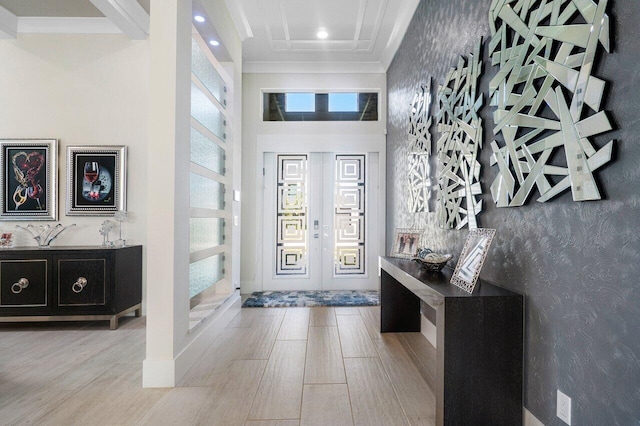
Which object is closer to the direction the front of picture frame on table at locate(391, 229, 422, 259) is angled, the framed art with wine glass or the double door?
the framed art with wine glass

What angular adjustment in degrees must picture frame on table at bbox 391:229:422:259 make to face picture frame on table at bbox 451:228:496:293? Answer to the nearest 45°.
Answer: approximately 45° to its left

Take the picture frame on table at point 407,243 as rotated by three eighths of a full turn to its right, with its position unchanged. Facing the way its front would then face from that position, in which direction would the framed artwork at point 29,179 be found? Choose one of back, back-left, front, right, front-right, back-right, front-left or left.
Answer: left

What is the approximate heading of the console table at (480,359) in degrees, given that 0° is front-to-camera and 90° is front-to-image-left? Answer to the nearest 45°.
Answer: approximately 90°

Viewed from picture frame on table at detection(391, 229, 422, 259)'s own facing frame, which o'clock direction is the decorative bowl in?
The decorative bowl is roughly at 10 o'clock from the picture frame on table.

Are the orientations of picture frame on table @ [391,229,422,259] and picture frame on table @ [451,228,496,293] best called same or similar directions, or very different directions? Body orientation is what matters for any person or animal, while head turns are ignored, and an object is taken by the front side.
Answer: same or similar directions

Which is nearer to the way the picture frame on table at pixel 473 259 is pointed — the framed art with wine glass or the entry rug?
the framed art with wine glass

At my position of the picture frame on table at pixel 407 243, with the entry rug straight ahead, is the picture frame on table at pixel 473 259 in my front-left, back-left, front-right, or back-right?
back-left

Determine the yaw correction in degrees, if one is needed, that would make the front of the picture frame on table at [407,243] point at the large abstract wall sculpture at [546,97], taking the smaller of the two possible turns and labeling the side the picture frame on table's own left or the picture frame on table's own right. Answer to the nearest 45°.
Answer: approximately 45° to the picture frame on table's own left

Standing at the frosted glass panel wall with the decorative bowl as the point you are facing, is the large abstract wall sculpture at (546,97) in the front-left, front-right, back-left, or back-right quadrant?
front-right

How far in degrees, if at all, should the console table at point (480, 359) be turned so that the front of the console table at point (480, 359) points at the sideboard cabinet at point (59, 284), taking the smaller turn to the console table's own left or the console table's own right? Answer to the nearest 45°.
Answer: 0° — it already faces it

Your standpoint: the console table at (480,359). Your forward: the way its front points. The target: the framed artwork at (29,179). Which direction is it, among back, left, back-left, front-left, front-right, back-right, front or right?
front

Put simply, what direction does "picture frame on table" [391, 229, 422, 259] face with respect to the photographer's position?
facing the viewer and to the left of the viewer

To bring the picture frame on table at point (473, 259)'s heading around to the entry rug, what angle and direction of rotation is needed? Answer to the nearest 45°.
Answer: approximately 90° to its right
